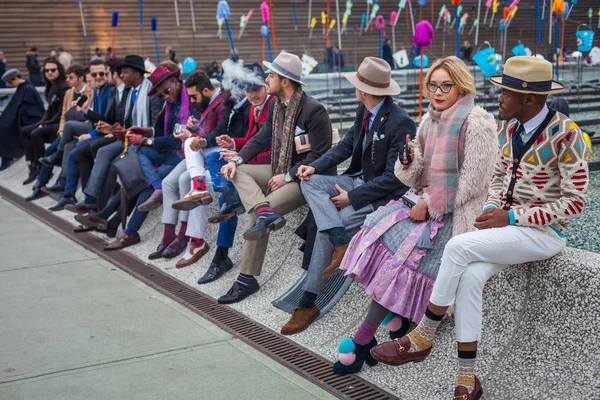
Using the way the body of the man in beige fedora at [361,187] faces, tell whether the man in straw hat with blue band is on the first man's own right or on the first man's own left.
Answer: on the first man's own left

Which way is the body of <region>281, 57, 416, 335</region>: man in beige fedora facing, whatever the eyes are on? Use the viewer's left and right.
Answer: facing the viewer and to the left of the viewer

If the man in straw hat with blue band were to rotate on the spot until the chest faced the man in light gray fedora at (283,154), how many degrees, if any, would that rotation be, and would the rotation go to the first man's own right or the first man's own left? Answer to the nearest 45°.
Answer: approximately 90° to the first man's own right

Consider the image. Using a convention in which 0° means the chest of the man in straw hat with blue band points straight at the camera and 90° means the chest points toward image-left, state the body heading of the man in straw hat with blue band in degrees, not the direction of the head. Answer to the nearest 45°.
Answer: approximately 45°

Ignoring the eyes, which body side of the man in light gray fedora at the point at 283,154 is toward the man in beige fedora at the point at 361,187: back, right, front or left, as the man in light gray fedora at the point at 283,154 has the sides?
left

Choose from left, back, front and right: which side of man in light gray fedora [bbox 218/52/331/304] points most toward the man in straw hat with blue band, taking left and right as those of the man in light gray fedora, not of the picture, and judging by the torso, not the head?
left

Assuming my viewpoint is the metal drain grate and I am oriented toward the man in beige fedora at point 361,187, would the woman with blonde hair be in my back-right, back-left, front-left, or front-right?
front-right

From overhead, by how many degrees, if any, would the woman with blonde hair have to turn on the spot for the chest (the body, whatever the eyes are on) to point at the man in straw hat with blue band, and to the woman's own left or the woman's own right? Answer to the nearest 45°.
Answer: approximately 90° to the woman's own left

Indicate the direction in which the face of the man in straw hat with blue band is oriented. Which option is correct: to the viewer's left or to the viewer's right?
to the viewer's left

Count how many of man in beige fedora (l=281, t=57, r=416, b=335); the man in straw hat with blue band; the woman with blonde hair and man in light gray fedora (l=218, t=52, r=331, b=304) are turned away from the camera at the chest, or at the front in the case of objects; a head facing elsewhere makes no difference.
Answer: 0

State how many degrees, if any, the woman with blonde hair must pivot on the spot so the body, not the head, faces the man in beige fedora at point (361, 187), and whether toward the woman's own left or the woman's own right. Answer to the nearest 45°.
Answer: approximately 90° to the woman's own right

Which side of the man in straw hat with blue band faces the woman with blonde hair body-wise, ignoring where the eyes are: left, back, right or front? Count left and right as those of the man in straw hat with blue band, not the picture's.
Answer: right
